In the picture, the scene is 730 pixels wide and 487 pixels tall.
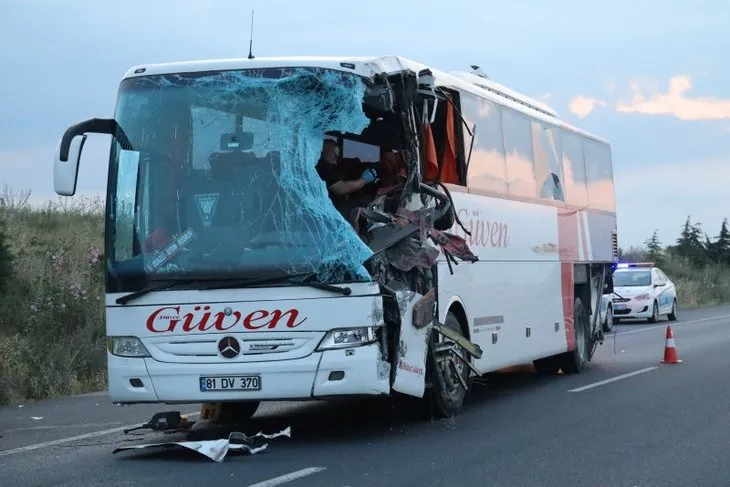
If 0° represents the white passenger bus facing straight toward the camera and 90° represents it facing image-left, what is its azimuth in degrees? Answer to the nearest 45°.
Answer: approximately 45°

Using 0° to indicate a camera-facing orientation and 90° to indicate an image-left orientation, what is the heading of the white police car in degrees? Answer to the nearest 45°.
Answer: approximately 45°

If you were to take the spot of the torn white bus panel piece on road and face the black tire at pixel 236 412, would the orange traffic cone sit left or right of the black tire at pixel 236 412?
right

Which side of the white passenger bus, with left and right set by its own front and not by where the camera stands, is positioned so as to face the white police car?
back

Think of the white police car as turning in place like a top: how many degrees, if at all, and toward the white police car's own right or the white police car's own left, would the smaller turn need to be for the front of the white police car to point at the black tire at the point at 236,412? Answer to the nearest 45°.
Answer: approximately 45° to the white police car's own left
